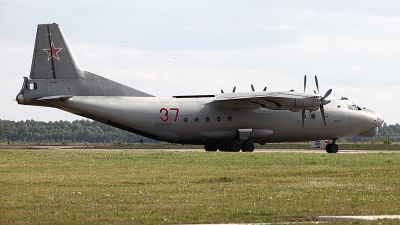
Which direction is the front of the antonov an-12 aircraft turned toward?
to the viewer's right
